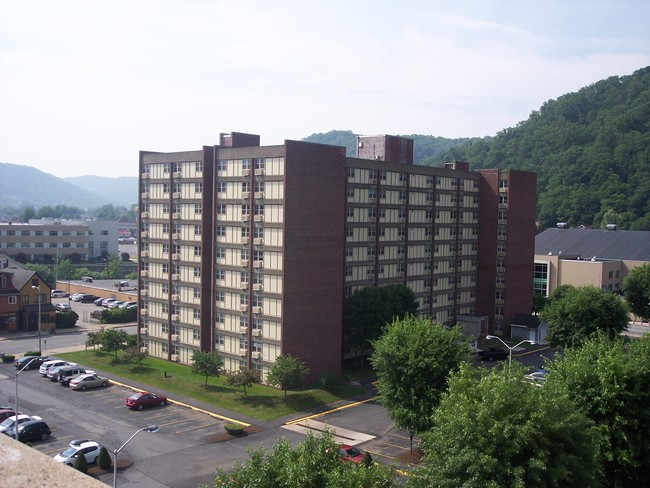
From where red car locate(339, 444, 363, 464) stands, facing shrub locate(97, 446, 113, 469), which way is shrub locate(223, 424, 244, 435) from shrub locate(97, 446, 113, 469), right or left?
right

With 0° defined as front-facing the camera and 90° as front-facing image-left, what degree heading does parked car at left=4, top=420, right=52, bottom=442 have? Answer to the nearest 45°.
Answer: approximately 45°

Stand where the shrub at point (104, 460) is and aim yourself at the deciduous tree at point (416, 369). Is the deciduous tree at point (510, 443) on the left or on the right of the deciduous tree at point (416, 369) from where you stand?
right

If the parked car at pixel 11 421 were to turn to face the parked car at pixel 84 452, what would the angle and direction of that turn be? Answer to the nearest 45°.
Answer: approximately 90° to its left

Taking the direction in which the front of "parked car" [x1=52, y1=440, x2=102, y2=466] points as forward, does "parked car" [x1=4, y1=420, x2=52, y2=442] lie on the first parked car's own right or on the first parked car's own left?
on the first parked car's own right

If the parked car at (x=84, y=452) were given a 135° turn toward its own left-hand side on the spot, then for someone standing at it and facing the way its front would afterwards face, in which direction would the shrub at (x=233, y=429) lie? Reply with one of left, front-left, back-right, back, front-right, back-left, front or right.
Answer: front

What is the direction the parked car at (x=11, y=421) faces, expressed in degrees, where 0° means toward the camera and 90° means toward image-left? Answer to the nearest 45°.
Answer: approximately 45°
